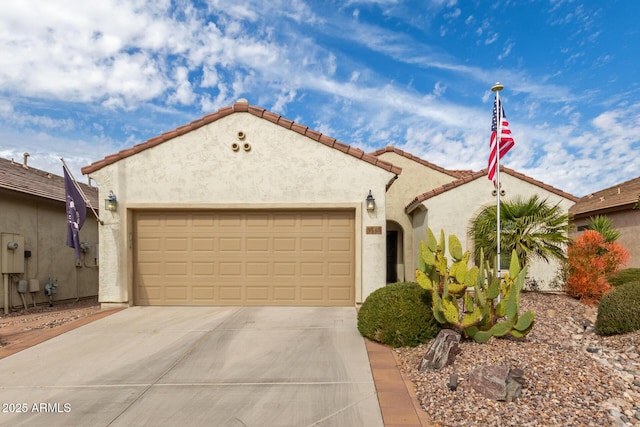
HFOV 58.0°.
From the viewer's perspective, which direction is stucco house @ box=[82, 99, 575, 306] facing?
toward the camera

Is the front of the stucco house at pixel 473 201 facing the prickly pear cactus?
yes

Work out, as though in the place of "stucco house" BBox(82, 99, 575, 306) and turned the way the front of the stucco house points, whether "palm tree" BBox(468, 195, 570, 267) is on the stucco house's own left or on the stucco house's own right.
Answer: on the stucco house's own left

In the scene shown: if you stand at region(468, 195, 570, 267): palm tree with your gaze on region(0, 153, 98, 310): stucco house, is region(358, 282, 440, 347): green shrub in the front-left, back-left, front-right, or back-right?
front-left

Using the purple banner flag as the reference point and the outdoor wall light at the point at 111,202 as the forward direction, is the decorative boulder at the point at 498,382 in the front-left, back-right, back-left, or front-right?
front-right

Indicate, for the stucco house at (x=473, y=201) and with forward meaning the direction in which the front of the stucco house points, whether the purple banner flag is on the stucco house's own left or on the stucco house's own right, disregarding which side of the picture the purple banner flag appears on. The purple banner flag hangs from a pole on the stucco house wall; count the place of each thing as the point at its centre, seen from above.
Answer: on the stucco house's own right

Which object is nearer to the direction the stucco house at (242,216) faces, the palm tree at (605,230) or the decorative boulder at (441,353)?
the decorative boulder

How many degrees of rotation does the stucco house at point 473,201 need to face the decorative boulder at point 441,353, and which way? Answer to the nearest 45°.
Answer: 0° — it already faces it

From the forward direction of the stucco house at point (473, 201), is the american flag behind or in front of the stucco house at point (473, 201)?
in front

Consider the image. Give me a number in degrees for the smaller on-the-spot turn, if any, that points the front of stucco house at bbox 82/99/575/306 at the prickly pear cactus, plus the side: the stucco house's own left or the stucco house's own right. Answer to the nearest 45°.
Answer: approximately 45° to the stucco house's own left
